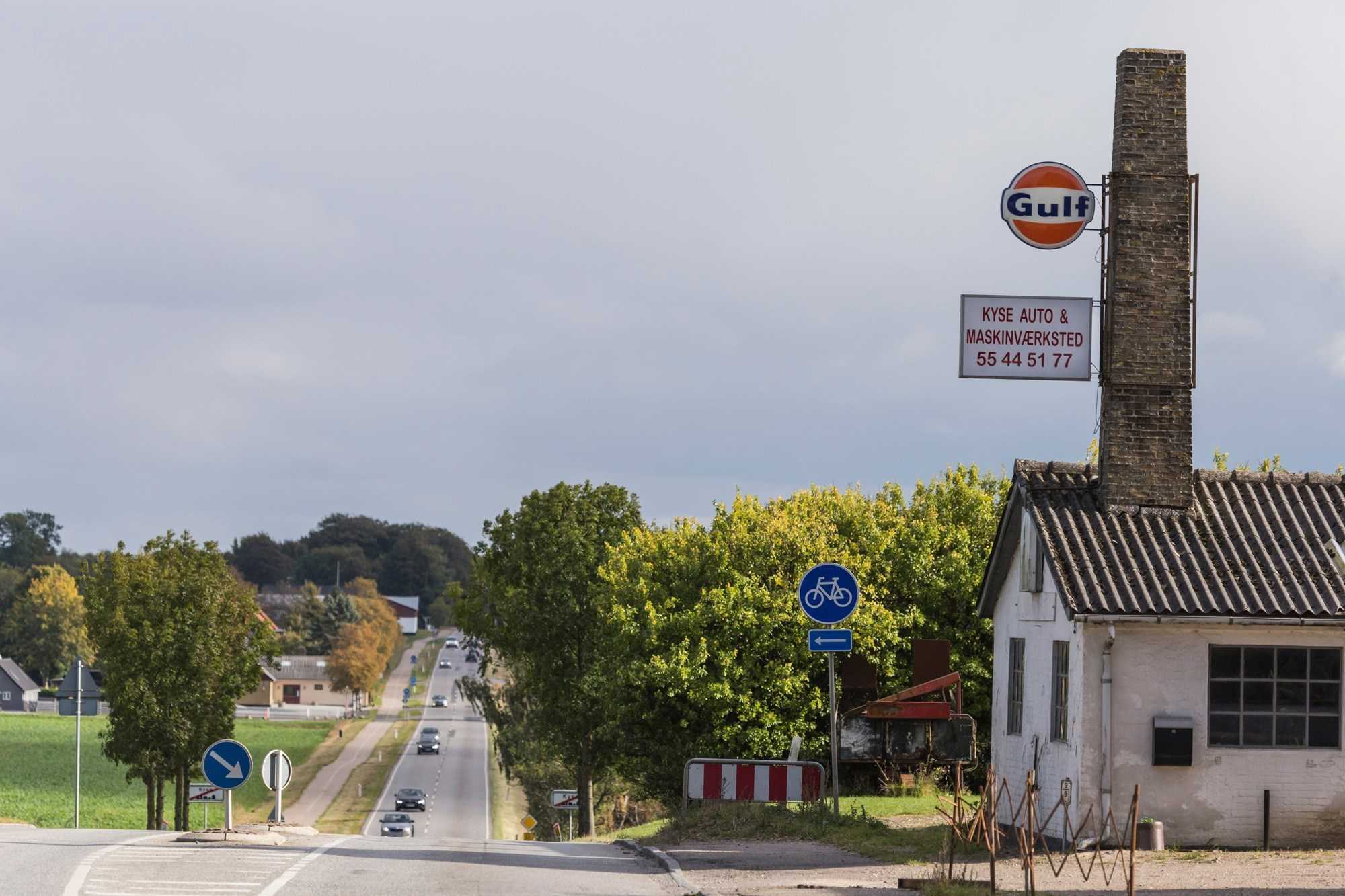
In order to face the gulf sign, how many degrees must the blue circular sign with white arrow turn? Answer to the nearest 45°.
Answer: approximately 45° to its left

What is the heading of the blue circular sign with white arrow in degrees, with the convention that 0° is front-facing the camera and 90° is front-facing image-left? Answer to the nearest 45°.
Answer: approximately 0°
